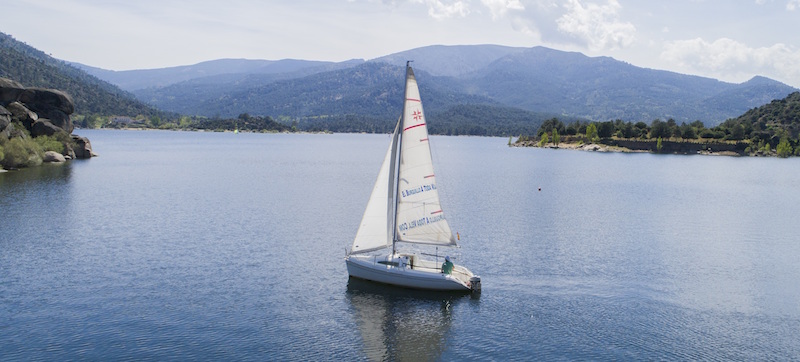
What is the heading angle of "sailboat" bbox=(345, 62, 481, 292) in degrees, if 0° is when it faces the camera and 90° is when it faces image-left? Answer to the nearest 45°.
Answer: approximately 90°
